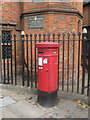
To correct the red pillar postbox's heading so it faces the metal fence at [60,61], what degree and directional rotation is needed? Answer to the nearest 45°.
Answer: approximately 135° to its right

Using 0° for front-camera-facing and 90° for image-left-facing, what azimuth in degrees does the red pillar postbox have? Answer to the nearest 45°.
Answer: approximately 45°
